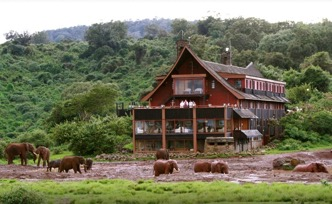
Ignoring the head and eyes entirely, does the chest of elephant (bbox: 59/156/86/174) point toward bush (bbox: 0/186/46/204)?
no

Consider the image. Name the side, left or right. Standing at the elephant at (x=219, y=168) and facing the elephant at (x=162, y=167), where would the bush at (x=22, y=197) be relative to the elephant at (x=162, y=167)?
left

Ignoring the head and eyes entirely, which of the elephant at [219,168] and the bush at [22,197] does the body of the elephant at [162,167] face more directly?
the elephant

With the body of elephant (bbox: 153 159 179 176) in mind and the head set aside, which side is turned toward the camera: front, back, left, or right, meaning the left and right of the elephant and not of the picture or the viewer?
right

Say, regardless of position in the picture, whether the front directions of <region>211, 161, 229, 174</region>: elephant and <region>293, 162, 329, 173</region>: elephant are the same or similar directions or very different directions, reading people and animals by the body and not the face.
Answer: same or similar directions

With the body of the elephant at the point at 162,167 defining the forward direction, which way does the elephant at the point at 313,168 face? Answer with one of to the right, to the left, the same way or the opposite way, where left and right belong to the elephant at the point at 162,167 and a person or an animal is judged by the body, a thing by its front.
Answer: the same way
